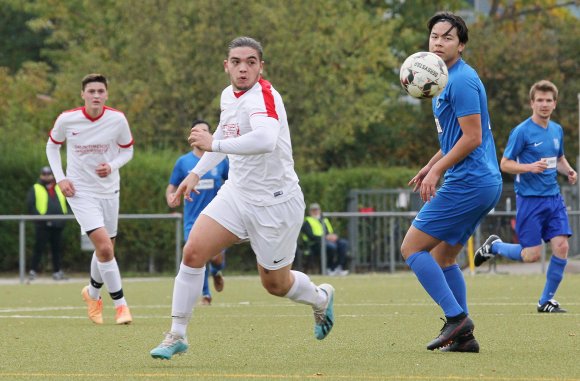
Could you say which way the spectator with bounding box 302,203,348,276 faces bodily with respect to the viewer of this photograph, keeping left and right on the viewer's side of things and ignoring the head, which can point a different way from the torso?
facing the viewer and to the right of the viewer

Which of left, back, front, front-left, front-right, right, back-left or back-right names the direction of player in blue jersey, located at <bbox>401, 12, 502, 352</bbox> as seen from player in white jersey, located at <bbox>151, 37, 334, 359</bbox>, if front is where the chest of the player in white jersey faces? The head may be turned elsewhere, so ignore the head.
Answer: back-left

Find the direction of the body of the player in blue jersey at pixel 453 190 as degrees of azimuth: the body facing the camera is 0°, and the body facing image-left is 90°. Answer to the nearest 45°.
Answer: approximately 90°

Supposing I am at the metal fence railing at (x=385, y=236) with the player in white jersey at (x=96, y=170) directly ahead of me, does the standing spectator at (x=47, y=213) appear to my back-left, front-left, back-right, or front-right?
front-right

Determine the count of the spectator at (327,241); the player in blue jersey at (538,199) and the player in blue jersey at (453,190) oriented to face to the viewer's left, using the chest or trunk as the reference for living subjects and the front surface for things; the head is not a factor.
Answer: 1

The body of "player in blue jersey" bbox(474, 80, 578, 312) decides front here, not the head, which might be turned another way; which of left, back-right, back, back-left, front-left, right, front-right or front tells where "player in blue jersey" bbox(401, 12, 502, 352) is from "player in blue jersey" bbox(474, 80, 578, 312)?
front-right

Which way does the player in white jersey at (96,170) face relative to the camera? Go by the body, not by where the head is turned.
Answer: toward the camera

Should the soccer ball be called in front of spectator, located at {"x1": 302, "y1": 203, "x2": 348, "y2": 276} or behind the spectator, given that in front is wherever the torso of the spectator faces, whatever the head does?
in front

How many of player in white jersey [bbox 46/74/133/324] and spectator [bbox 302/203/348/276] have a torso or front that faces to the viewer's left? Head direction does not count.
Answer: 0

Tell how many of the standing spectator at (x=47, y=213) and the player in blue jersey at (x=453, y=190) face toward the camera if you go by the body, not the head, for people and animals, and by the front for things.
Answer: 1

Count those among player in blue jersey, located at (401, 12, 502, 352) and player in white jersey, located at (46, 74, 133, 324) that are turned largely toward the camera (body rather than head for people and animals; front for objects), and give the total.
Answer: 1

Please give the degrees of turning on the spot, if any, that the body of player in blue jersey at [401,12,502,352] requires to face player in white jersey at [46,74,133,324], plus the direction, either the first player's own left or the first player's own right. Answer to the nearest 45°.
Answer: approximately 45° to the first player's own right
